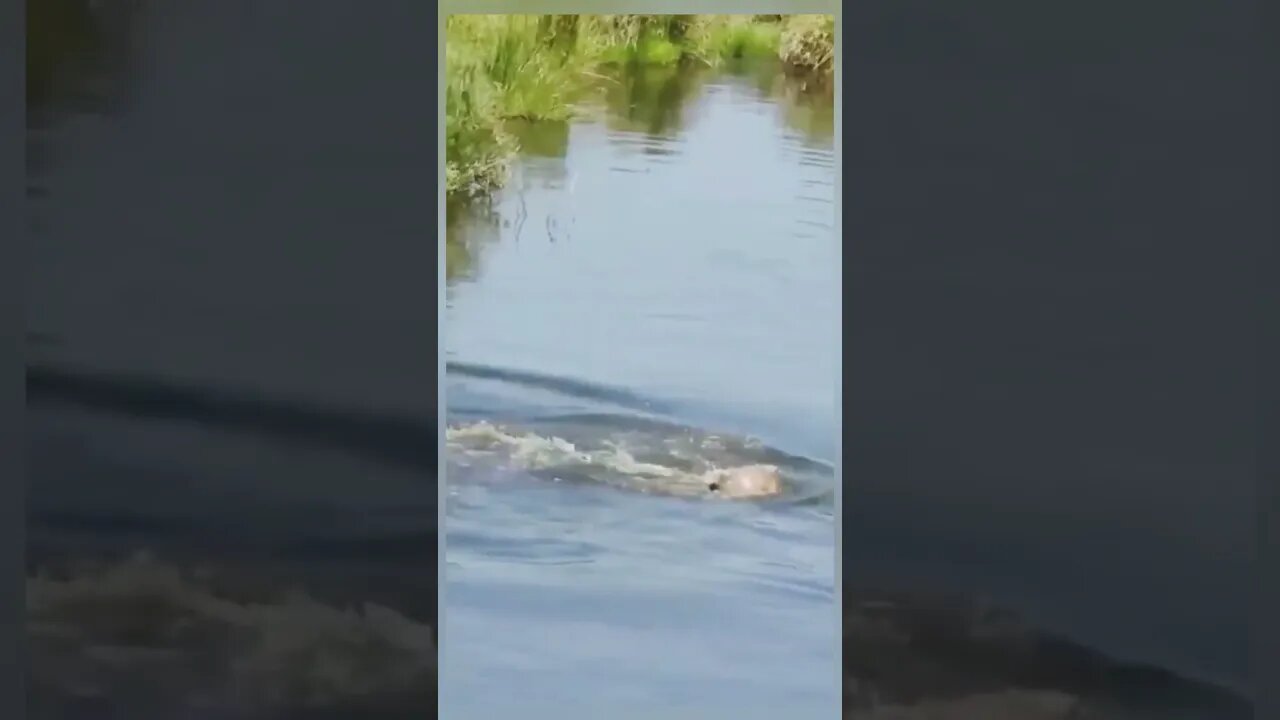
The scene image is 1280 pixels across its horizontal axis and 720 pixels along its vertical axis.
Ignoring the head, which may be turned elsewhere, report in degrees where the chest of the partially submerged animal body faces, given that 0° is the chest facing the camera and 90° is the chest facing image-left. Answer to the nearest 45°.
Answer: approximately 270°
